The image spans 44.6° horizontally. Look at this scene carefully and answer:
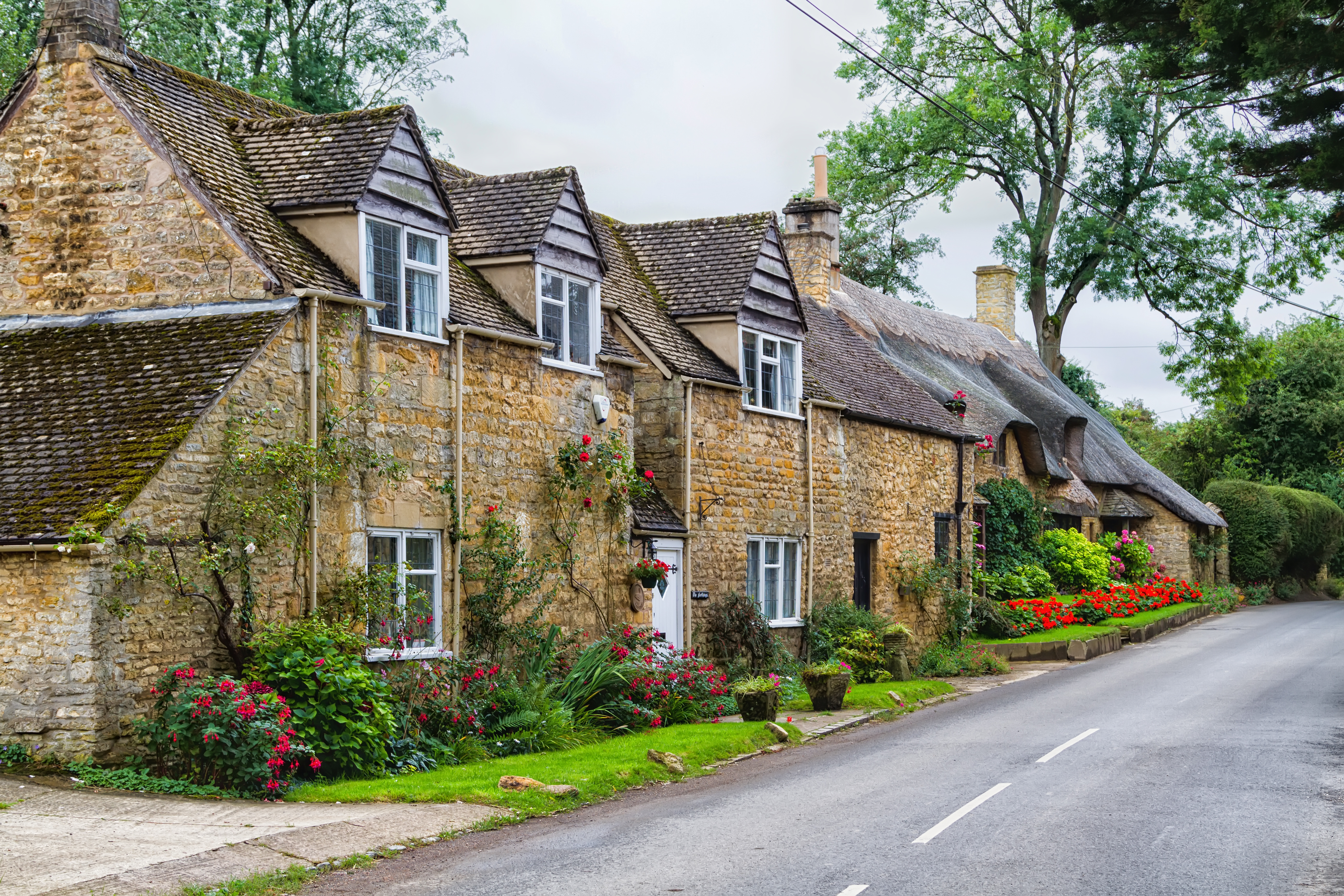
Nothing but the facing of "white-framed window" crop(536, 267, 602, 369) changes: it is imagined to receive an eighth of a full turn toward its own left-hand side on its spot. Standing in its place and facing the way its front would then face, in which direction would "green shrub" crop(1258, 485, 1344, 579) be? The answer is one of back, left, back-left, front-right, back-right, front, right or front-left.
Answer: front-left

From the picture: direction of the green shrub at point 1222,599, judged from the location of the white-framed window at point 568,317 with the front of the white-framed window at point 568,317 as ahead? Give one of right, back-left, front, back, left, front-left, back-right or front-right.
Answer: left

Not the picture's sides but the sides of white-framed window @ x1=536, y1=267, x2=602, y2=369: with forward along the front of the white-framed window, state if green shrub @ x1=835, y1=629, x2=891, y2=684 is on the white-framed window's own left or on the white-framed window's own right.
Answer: on the white-framed window's own left

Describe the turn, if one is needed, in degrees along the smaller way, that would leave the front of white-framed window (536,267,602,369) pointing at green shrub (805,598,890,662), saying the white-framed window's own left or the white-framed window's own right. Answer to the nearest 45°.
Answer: approximately 90° to the white-framed window's own left

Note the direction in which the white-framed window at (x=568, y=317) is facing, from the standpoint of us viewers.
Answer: facing the viewer and to the right of the viewer

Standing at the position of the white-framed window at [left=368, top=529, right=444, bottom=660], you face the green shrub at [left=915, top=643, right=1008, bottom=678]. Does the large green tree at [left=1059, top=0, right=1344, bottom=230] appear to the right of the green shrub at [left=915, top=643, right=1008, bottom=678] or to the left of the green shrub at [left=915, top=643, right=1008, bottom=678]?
right

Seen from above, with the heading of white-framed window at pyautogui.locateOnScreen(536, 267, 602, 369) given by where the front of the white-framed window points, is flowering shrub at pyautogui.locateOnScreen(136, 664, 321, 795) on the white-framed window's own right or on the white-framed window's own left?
on the white-framed window's own right

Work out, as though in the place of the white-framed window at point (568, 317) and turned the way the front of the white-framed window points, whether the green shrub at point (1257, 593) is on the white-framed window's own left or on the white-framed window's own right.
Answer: on the white-framed window's own left

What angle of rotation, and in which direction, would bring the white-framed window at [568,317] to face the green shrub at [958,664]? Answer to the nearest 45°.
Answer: approximately 90° to its left

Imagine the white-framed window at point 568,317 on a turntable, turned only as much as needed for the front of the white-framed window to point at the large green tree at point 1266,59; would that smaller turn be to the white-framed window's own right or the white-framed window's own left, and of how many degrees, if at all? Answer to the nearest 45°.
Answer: approximately 45° to the white-framed window's own left

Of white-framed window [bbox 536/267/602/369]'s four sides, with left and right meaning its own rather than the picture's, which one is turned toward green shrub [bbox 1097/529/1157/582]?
left

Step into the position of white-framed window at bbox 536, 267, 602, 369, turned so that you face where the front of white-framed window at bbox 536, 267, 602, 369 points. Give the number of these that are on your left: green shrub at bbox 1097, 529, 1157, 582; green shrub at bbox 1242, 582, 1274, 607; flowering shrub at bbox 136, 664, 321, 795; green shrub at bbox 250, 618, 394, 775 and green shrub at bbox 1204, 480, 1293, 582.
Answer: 3

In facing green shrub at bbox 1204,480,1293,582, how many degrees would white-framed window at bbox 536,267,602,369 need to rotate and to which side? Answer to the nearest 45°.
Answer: approximately 90° to its left

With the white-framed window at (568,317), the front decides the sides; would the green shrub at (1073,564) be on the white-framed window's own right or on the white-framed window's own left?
on the white-framed window's own left

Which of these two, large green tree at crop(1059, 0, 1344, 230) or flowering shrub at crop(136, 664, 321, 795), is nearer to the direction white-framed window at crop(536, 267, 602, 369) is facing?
the large green tree
